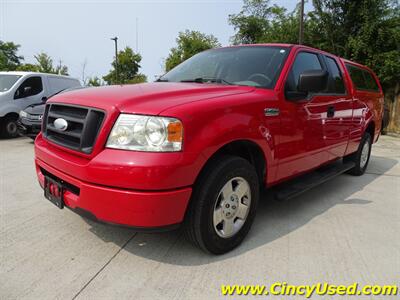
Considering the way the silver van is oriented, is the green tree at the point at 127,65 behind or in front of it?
behind

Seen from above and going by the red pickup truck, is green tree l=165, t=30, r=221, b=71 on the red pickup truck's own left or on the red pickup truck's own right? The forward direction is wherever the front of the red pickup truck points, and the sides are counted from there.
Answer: on the red pickup truck's own right

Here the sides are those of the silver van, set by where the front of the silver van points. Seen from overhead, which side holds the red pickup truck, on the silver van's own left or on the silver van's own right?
on the silver van's own left

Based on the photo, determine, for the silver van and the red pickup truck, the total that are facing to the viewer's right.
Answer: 0

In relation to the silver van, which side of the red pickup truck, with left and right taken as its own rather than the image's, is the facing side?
right

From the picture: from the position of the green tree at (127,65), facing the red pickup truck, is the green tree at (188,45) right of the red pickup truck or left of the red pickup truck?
left

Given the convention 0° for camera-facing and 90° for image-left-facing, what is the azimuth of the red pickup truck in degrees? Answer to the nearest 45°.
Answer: approximately 45°

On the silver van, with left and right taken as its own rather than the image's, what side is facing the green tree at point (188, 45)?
back

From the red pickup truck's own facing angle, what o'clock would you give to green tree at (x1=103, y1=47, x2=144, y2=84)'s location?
The green tree is roughly at 4 o'clock from the red pickup truck.
